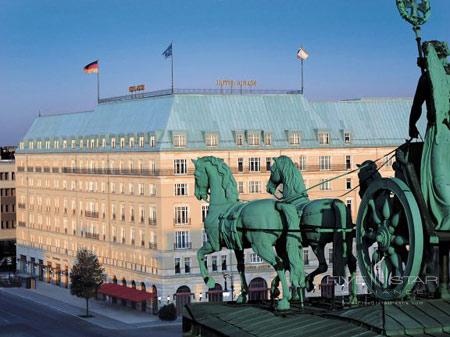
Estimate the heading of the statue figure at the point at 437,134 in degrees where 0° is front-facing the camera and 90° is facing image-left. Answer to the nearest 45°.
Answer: approximately 135°
